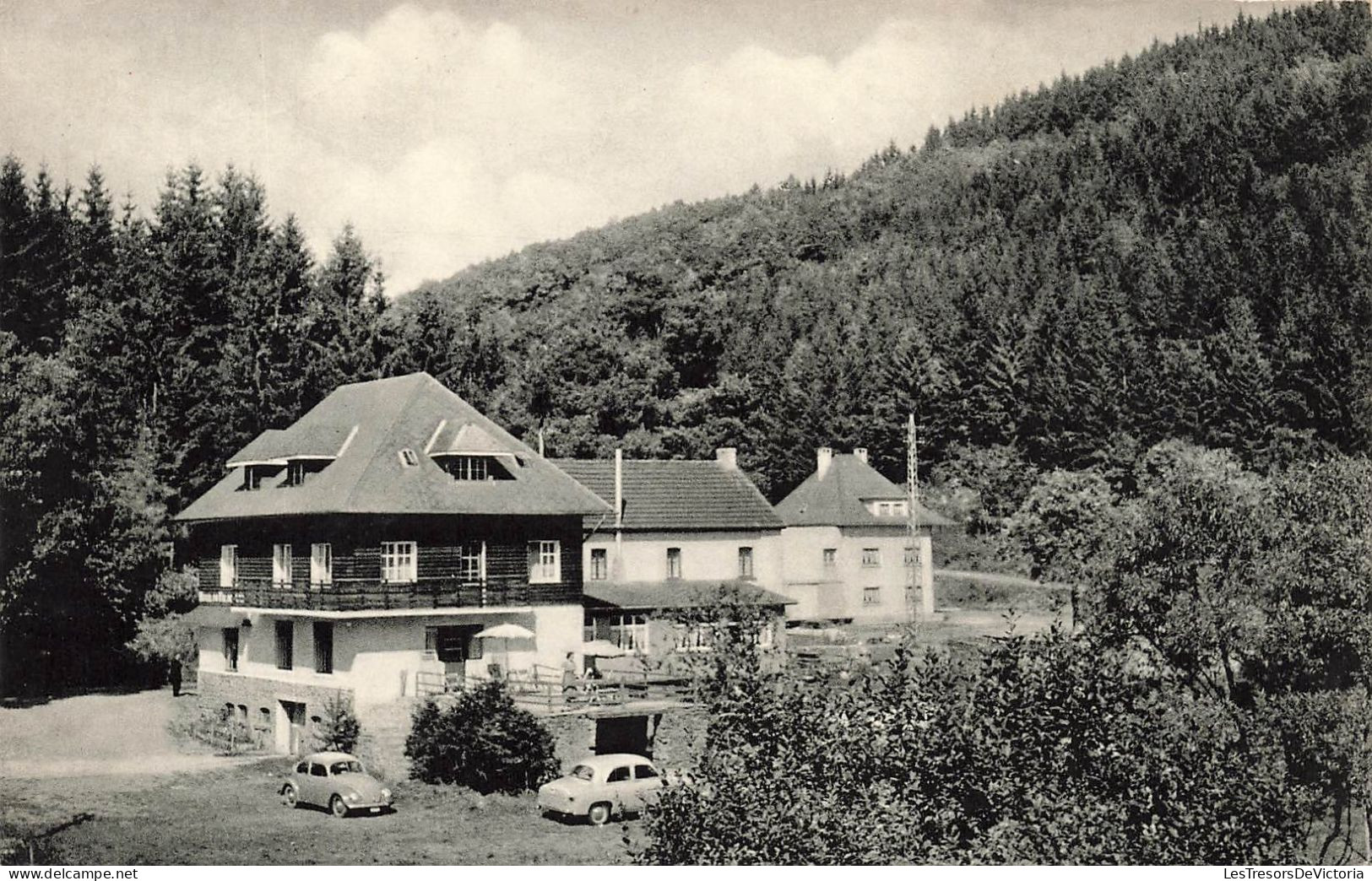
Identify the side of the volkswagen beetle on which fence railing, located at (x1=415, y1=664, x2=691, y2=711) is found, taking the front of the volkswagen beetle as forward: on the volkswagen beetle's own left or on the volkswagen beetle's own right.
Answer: on the volkswagen beetle's own left

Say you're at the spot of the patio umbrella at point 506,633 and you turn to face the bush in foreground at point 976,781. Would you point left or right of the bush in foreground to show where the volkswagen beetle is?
right

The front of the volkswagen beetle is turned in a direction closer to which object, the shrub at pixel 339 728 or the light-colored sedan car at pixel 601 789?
the light-colored sedan car

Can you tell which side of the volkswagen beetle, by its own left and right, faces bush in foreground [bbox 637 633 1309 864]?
front

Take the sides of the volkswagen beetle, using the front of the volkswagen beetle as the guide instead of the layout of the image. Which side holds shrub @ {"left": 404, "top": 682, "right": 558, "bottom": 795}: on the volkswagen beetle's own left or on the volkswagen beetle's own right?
on the volkswagen beetle's own left

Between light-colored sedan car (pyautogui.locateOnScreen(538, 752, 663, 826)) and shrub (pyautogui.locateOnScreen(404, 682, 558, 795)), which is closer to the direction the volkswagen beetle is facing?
the light-colored sedan car

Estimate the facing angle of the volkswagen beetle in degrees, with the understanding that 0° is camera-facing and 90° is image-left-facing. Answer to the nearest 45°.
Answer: approximately 315°

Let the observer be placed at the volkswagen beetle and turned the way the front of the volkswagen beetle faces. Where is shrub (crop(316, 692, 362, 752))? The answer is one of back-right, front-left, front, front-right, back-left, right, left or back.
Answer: back-left

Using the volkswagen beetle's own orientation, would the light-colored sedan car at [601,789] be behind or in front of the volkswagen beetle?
in front

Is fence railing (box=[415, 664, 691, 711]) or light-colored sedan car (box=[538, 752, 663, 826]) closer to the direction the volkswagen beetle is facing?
the light-colored sedan car
